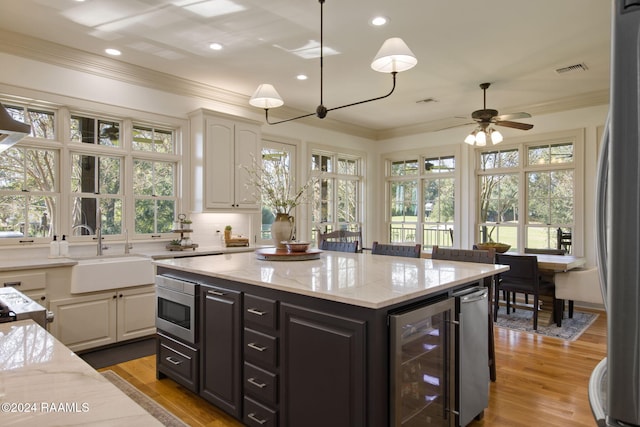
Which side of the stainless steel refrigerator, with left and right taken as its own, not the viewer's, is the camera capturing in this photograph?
left

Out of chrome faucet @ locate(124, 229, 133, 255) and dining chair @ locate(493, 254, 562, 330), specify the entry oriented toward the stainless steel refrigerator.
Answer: the chrome faucet

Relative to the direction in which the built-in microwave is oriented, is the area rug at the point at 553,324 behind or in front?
behind

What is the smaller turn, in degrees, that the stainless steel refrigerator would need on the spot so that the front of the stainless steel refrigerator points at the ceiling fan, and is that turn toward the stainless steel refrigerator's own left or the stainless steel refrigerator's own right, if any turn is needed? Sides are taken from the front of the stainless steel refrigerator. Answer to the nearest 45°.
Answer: approximately 90° to the stainless steel refrigerator's own right

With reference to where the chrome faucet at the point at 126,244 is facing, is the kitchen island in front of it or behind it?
in front

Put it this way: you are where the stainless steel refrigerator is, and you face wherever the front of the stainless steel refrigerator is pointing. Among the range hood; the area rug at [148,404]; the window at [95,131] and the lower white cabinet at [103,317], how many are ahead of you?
4

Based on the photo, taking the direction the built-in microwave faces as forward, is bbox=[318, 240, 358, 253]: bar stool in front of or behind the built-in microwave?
behind

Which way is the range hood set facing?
to the viewer's right
